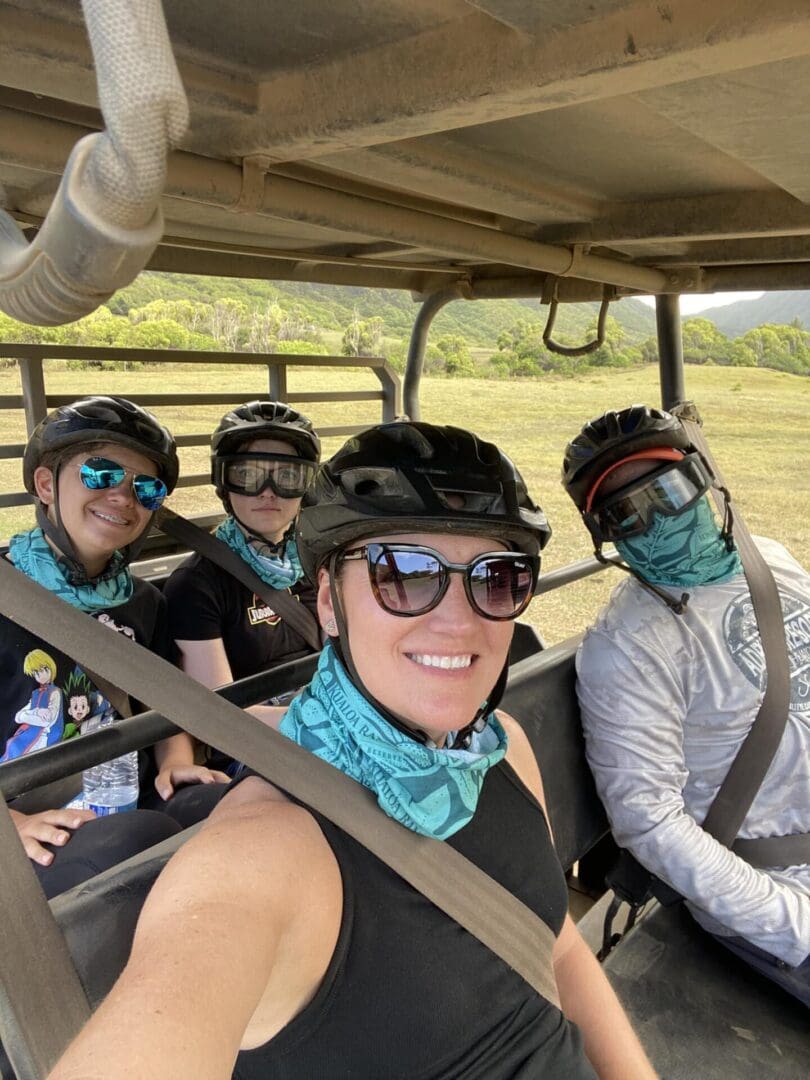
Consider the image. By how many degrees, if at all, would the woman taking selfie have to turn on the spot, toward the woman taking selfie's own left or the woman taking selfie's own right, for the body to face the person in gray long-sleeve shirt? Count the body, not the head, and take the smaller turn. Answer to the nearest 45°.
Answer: approximately 90° to the woman taking selfie's own left

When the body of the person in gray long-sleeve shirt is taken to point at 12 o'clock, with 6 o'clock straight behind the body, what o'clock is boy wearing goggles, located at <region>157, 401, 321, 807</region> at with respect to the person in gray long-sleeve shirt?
The boy wearing goggles is roughly at 5 o'clock from the person in gray long-sleeve shirt.

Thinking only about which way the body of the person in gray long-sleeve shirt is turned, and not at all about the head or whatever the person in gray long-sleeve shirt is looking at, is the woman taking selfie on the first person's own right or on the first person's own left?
on the first person's own right

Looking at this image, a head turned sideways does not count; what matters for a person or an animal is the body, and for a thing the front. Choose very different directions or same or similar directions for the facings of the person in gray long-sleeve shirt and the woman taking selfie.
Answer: same or similar directions

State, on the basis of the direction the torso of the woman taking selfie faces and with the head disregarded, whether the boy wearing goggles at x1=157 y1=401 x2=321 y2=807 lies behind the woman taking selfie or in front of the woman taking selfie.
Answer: behind

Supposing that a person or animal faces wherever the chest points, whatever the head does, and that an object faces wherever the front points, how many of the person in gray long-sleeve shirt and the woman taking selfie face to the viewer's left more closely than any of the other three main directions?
0

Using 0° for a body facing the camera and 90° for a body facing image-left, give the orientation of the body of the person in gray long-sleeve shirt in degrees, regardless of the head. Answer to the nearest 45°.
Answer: approximately 315°

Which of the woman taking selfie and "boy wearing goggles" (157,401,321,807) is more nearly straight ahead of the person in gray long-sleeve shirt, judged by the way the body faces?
the woman taking selfie

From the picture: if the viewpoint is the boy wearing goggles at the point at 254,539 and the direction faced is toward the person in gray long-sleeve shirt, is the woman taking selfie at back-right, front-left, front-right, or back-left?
front-right

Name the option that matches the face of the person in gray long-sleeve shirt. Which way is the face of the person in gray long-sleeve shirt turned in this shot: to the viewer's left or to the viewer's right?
to the viewer's left

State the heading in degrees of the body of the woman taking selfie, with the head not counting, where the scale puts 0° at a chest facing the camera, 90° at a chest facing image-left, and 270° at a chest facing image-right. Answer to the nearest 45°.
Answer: approximately 315°
